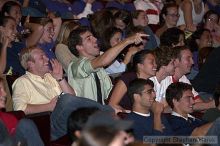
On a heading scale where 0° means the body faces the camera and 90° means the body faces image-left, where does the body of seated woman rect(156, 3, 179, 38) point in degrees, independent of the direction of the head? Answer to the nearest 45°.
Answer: approximately 315°

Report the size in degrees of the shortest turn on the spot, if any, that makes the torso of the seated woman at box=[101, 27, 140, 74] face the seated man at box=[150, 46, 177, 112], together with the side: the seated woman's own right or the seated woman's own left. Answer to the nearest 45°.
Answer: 0° — they already face them

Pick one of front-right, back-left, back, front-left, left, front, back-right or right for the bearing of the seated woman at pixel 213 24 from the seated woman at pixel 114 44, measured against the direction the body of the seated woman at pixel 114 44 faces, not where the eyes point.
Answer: left

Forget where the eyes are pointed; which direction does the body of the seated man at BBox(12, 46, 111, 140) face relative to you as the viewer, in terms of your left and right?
facing the viewer and to the right of the viewer

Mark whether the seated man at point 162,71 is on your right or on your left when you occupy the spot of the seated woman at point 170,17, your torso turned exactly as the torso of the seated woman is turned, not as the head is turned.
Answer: on your right

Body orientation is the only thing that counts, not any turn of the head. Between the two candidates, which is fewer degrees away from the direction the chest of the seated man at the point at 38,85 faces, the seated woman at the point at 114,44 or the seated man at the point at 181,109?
the seated man

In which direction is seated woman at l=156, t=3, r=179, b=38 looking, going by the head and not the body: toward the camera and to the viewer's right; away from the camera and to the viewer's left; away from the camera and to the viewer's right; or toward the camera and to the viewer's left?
toward the camera and to the viewer's right
